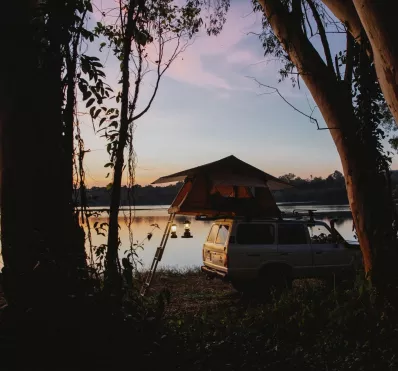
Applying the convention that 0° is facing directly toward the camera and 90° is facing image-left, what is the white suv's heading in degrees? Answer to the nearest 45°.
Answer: approximately 225°
